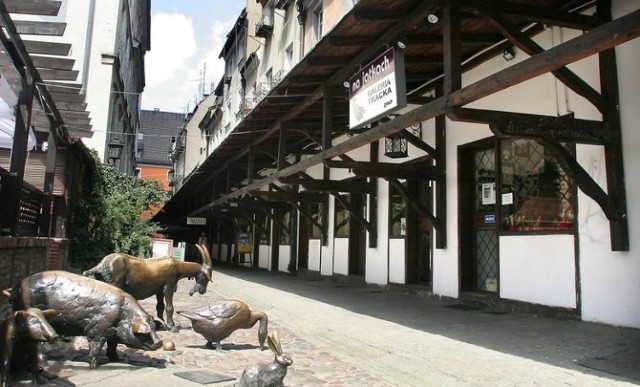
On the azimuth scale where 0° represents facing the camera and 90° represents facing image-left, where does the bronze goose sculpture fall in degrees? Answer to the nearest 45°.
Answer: approximately 270°

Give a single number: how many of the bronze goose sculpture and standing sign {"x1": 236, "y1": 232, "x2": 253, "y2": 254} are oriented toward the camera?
1

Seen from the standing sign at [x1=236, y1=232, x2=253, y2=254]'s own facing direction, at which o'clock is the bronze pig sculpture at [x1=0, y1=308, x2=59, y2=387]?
The bronze pig sculpture is roughly at 12 o'clock from the standing sign.

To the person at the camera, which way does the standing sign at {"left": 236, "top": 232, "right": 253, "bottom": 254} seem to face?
facing the viewer

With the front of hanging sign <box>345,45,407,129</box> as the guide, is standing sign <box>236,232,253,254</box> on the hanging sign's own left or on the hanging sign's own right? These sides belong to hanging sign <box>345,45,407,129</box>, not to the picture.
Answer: on the hanging sign's own right

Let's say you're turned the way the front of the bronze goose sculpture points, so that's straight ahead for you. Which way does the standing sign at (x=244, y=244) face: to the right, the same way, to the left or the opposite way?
to the right

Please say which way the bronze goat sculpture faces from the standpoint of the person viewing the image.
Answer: facing to the right of the viewer

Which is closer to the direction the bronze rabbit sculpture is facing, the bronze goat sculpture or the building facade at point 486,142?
the building facade

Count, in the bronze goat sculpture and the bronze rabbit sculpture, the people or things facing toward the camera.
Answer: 0

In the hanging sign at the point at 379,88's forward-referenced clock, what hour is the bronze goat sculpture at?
The bronze goat sculpture is roughly at 1 o'clock from the hanging sign.

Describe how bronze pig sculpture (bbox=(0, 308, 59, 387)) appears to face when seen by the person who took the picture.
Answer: facing the viewer and to the right of the viewer

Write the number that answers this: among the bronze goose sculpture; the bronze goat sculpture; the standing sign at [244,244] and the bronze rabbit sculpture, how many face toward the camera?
1

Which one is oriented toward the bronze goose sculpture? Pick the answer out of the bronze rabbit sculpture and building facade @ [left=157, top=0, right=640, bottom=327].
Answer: the building facade
